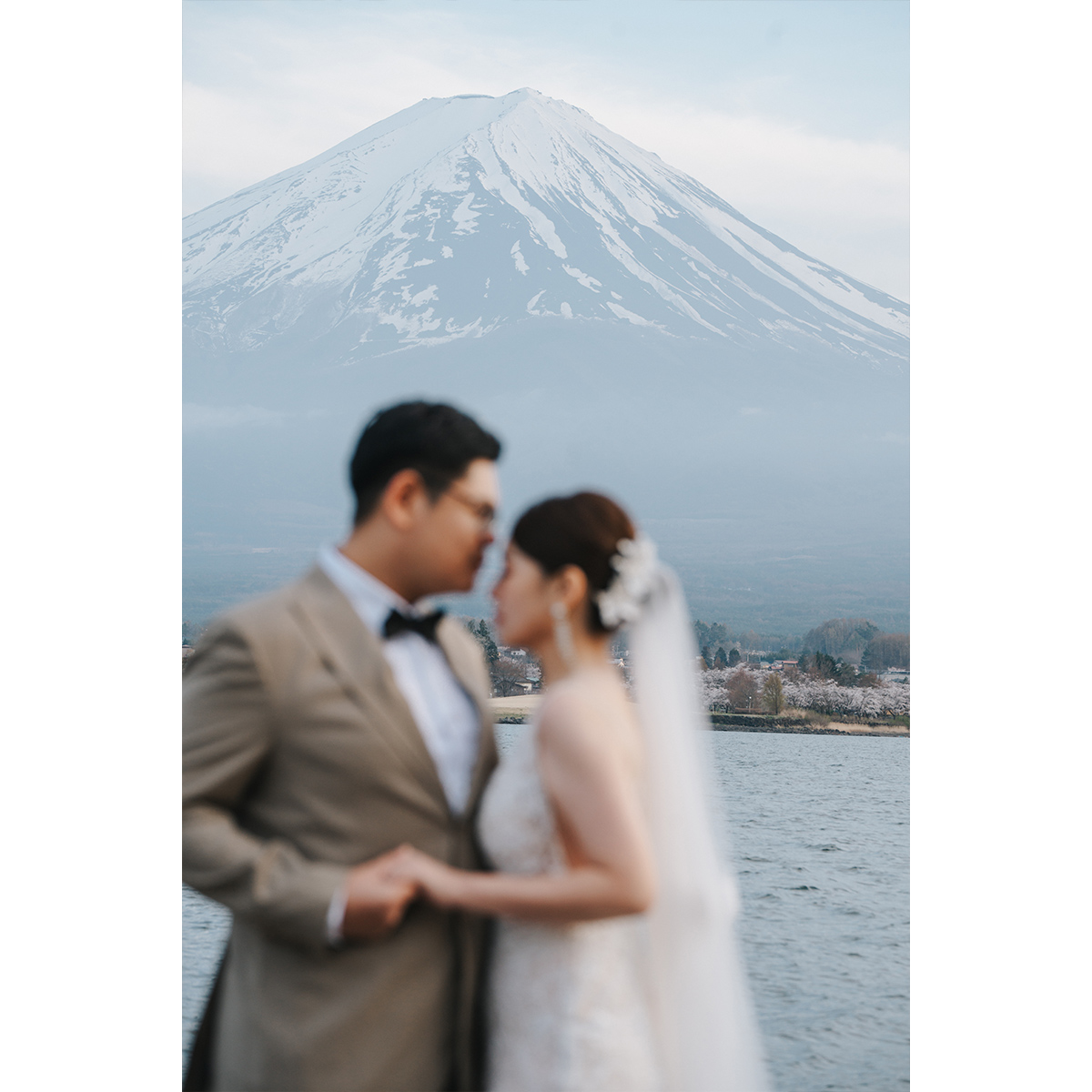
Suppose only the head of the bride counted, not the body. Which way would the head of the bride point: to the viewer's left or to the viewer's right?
to the viewer's left

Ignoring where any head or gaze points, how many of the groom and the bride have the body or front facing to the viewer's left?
1

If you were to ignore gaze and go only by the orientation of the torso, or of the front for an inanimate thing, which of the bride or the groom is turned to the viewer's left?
the bride

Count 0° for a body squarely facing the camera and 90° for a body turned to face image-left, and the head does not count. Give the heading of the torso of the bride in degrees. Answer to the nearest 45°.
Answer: approximately 90°
